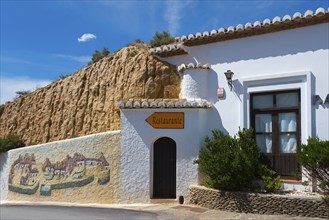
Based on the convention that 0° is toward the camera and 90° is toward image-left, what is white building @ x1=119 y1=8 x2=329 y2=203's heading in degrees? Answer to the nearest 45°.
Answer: approximately 0°

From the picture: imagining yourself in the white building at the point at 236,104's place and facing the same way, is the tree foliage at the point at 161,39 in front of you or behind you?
behind

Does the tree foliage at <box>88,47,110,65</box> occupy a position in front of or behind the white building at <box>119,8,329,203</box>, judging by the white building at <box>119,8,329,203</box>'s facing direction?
behind

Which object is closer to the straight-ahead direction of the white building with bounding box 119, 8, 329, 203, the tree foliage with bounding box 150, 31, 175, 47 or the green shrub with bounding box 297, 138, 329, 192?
the green shrub
